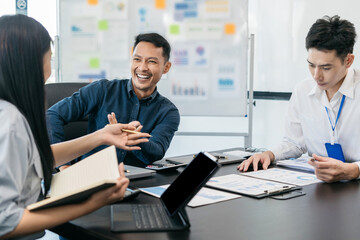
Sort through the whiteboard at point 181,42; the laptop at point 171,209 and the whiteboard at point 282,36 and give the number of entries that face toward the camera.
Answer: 2

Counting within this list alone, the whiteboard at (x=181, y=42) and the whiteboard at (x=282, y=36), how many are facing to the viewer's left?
0

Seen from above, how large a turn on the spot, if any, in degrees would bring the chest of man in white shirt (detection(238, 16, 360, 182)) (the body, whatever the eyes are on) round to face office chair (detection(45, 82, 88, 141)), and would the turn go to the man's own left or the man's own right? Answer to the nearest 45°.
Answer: approximately 45° to the man's own right

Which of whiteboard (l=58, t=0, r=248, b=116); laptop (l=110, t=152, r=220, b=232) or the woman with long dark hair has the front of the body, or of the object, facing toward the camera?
the whiteboard

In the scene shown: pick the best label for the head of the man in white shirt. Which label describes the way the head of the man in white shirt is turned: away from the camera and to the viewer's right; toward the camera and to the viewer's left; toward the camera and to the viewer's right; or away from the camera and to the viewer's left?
toward the camera and to the viewer's left

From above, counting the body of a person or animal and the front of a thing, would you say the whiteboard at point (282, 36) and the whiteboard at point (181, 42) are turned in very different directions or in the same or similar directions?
same or similar directions

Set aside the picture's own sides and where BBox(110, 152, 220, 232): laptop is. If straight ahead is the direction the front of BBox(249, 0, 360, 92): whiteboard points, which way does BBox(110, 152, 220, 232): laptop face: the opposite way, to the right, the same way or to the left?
to the right

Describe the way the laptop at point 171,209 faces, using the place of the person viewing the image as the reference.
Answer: facing to the left of the viewer

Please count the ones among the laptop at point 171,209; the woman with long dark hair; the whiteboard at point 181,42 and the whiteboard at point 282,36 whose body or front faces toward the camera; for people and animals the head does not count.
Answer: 2

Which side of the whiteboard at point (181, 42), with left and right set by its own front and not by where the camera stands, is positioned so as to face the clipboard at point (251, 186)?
front

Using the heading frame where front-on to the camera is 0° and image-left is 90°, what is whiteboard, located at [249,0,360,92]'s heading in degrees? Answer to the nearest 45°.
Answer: approximately 0°

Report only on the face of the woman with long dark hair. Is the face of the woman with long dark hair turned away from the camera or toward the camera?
away from the camera

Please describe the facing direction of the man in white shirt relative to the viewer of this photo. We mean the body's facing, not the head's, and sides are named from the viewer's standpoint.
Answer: facing the viewer and to the left of the viewer

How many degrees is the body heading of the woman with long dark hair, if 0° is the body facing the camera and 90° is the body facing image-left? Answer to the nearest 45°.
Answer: approximately 225°
